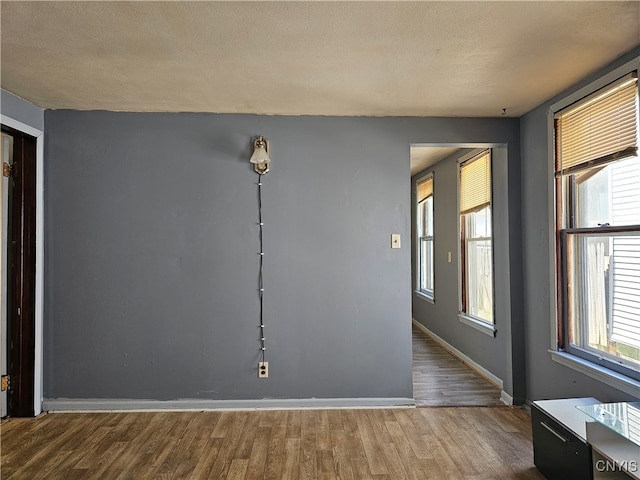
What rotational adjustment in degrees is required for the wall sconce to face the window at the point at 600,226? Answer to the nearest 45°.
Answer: approximately 45° to its left

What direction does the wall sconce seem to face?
toward the camera

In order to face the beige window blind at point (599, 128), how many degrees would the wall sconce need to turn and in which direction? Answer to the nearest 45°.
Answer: approximately 45° to its left

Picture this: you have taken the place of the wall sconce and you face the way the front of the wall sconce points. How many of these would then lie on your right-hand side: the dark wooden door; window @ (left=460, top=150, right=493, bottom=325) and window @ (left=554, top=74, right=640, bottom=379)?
1

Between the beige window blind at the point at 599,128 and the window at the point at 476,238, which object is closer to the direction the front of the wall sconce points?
the beige window blind

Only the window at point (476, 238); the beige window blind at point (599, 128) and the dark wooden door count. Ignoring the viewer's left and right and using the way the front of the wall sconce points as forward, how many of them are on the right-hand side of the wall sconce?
1

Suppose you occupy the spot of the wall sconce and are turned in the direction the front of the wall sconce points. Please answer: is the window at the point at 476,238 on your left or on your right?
on your left

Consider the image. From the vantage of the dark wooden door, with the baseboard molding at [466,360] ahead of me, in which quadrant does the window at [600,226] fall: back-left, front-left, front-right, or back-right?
front-right

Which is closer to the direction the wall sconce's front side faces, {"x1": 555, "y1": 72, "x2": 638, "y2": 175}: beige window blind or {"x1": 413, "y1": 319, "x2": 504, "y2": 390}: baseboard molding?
the beige window blind

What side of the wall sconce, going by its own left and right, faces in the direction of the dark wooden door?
right

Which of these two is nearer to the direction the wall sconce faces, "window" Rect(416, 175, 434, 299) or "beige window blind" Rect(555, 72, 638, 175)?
the beige window blind
